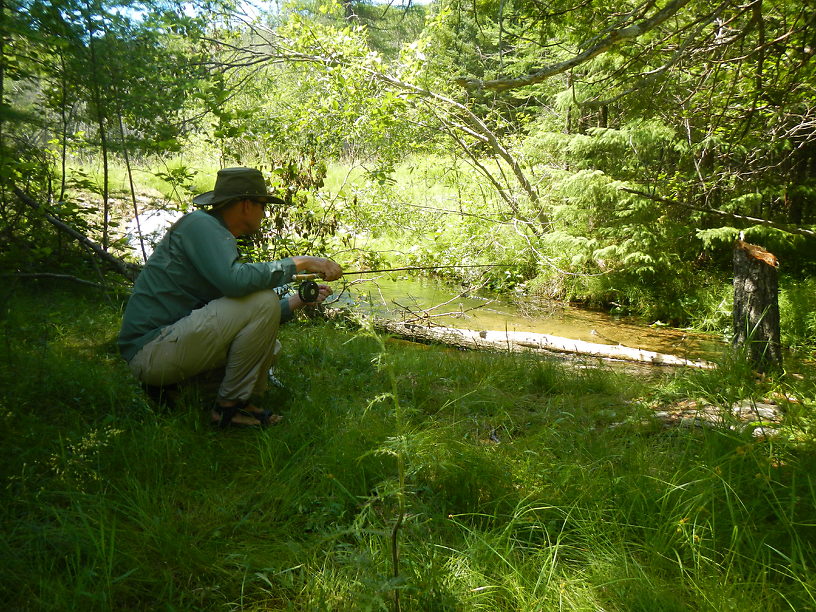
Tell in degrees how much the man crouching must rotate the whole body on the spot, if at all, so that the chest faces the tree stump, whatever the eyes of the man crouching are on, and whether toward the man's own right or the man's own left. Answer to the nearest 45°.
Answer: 0° — they already face it

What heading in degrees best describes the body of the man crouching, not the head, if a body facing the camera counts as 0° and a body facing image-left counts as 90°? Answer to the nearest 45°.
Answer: approximately 270°

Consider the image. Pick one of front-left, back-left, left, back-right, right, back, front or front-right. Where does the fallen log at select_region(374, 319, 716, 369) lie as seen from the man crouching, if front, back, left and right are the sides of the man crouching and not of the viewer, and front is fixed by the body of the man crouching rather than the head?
front-left
